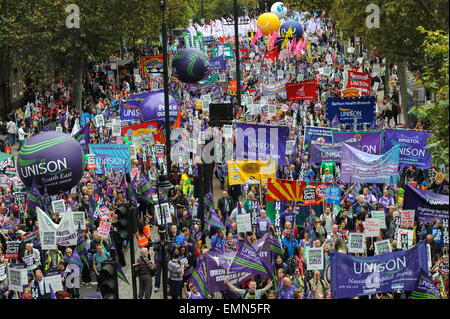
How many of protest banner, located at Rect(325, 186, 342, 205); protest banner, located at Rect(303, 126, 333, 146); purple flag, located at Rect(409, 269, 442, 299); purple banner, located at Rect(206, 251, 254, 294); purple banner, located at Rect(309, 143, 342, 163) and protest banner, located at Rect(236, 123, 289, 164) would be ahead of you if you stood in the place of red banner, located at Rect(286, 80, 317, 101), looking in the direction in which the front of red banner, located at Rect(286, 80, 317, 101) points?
6

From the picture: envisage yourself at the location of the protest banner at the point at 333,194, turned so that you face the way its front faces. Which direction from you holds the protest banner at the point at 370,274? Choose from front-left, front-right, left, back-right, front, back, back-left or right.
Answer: front

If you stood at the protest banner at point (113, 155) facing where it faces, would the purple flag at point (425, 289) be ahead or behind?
ahead

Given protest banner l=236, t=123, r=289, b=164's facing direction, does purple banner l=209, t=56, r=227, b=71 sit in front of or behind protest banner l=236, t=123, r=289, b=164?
behind

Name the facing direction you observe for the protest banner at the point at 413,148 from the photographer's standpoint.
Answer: facing the viewer

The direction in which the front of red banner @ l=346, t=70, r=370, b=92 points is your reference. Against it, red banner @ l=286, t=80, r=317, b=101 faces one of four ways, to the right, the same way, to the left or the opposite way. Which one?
the same way

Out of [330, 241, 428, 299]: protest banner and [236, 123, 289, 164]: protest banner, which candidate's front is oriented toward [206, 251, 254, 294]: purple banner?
[236, 123, 289, 164]: protest banner

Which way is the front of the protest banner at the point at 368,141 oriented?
toward the camera

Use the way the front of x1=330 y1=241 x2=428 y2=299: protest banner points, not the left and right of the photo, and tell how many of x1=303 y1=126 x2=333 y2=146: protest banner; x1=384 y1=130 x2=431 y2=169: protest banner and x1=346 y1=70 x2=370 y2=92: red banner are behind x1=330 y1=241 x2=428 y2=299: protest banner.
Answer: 3

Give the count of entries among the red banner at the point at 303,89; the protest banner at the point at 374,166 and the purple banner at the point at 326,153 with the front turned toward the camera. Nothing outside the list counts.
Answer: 3

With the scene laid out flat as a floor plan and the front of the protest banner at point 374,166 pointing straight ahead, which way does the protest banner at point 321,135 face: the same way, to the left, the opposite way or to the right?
the same way

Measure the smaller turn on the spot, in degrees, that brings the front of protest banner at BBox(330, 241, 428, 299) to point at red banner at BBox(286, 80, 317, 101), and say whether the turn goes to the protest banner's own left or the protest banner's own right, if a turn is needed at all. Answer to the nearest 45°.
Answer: approximately 180°

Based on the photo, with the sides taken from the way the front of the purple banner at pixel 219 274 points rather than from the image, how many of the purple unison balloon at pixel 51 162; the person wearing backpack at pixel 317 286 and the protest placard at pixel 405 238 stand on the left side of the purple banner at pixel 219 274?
2

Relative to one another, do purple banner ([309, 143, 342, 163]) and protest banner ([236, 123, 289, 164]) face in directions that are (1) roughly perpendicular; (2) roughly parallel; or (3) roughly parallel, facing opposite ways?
roughly parallel

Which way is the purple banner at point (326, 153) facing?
toward the camera

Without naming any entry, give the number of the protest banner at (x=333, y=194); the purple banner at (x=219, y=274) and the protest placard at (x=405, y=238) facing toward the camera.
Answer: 3

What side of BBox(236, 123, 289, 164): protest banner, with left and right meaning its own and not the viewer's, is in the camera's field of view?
front

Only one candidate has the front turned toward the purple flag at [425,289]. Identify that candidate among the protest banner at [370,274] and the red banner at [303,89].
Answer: the red banner
